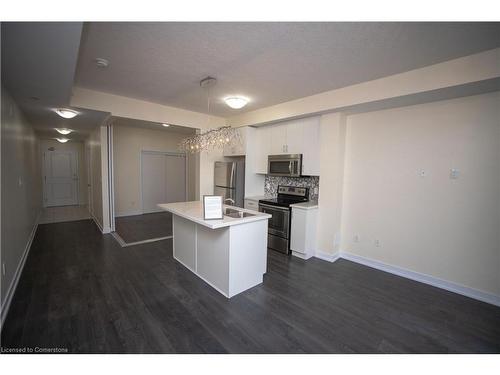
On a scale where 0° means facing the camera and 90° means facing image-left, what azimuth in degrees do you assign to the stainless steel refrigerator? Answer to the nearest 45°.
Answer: approximately 45°

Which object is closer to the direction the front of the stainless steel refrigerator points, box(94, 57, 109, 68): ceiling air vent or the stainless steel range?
the ceiling air vent

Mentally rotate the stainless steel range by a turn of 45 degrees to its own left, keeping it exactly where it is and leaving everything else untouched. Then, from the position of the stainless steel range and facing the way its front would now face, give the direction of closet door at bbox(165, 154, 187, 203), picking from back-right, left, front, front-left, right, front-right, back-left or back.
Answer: back-right

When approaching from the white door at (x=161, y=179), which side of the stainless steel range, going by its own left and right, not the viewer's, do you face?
right

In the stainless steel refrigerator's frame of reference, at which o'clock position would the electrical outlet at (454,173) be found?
The electrical outlet is roughly at 9 o'clock from the stainless steel refrigerator.

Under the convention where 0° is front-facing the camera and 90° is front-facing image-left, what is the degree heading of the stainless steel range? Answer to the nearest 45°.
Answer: approximately 45°

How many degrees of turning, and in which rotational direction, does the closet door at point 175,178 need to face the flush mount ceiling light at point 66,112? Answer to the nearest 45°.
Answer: approximately 45° to its right

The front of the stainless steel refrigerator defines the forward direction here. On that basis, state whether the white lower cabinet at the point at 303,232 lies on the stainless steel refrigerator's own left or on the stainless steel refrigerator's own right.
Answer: on the stainless steel refrigerator's own left

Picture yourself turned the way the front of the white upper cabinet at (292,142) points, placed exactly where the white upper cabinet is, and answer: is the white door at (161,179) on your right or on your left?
on your right

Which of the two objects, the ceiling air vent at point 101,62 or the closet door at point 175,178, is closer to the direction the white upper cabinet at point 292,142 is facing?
the ceiling air vent

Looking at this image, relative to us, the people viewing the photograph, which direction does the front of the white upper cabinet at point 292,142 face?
facing the viewer and to the left of the viewer

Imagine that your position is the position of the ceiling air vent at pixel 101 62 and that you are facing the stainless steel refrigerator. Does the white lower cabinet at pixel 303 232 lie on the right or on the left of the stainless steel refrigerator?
right

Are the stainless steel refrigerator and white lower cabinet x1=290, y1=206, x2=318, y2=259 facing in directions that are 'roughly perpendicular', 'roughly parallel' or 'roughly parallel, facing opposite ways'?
roughly parallel

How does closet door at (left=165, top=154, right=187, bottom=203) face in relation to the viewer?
toward the camera

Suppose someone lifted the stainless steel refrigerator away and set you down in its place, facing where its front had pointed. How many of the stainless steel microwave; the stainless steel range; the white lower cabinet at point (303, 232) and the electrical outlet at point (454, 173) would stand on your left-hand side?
4

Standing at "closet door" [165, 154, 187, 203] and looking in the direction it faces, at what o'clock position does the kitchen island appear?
The kitchen island is roughly at 12 o'clock from the closet door.

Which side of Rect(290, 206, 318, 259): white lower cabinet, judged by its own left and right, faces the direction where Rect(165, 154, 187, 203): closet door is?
right
